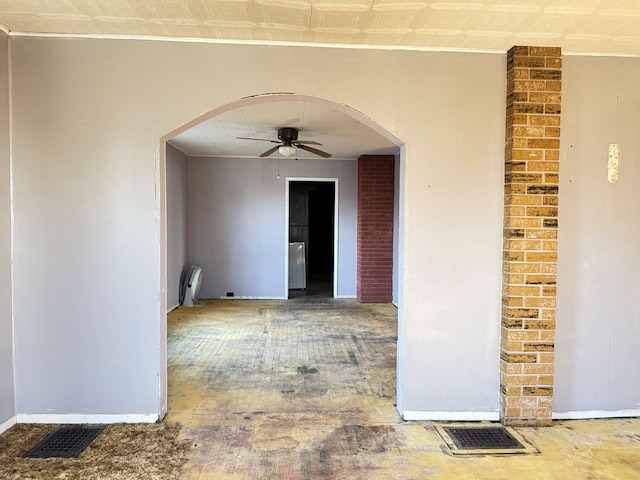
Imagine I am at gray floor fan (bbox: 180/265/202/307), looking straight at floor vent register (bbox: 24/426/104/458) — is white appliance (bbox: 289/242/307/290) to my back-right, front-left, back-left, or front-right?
back-left

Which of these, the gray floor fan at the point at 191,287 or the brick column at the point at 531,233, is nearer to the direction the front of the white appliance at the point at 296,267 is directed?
the brick column

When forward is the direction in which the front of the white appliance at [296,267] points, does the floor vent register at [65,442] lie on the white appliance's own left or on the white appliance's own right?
on the white appliance's own right

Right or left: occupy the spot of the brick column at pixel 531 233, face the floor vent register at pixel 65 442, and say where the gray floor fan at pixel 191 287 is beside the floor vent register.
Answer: right
